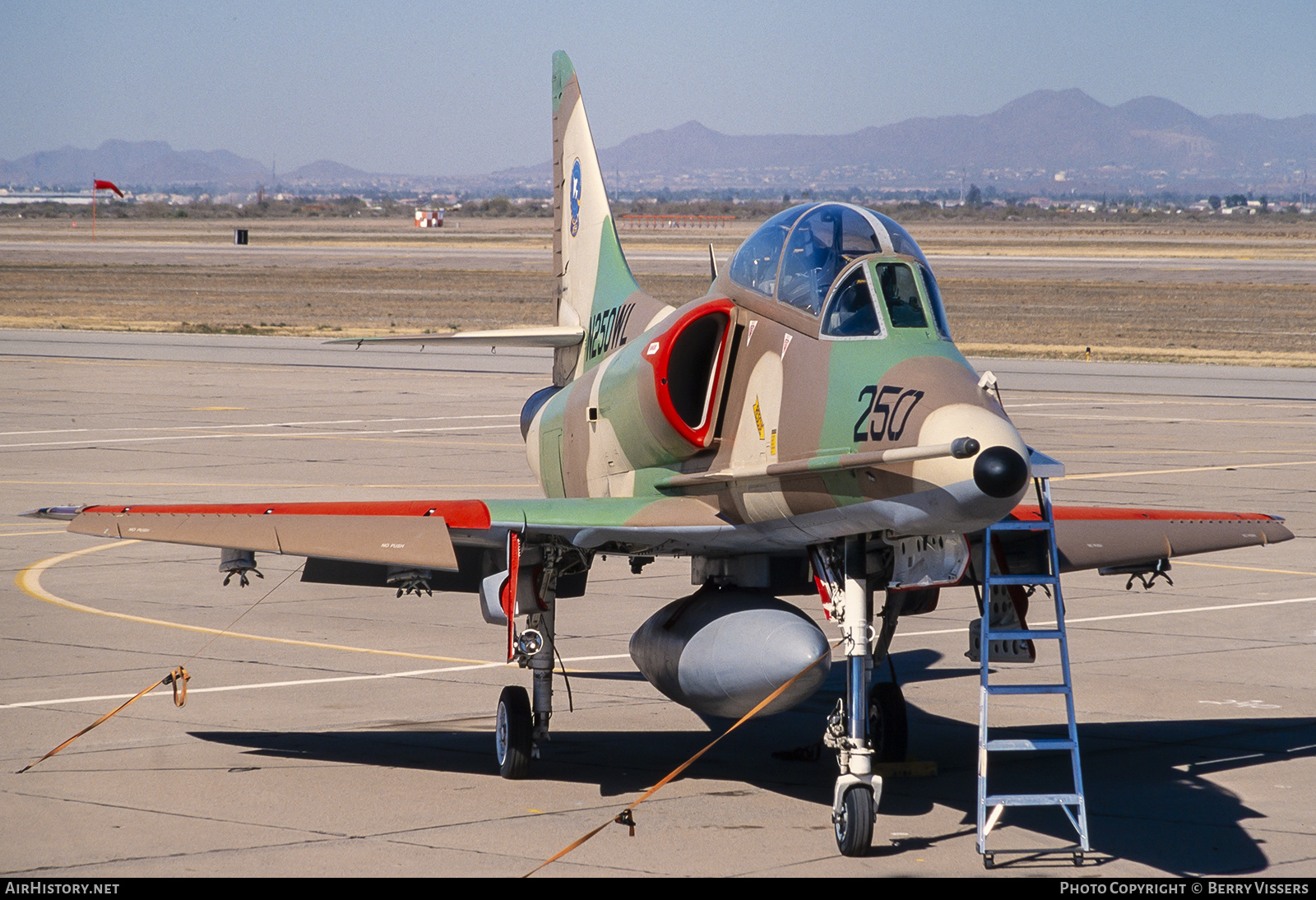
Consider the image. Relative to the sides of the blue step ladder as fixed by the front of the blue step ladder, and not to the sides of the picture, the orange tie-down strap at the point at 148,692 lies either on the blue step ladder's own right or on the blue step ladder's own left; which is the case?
on the blue step ladder's own right

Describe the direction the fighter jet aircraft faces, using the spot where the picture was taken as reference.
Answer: facing the viewer and to the right of the viewer

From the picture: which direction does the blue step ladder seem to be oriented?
toward the camera

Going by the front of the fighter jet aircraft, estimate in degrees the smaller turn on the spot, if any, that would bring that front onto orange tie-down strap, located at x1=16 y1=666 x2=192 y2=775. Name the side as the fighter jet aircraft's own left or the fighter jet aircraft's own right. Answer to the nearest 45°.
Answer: approximately 135° to the fighter jet aircraft's own right
